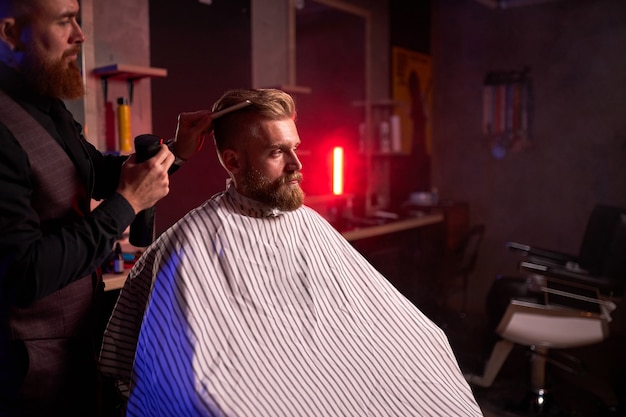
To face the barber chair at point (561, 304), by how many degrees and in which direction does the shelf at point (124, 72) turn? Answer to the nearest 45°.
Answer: approximately 45° to its left

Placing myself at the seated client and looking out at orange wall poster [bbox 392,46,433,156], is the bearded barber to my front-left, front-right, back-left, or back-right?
back-left

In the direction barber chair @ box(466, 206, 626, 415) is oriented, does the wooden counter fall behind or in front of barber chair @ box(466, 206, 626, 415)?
in front

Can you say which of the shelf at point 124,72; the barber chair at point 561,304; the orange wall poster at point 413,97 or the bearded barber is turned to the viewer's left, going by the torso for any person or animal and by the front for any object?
the barber chair

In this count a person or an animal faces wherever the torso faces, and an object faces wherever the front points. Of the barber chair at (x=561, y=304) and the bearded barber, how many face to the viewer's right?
1

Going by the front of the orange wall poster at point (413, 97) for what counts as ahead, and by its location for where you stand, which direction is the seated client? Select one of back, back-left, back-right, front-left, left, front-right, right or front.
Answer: front-right

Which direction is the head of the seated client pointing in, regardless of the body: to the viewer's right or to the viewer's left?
to the viewer's right

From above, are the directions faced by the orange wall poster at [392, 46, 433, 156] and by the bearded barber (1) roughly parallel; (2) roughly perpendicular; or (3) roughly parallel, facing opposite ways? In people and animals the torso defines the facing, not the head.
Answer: roughly perpendicular

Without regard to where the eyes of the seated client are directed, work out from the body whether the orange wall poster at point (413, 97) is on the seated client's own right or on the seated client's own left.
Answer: on the seated client's own left

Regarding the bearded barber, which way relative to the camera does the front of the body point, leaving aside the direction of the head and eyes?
to the viewer's right

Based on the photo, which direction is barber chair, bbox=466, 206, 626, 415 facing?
to the viewer's left
